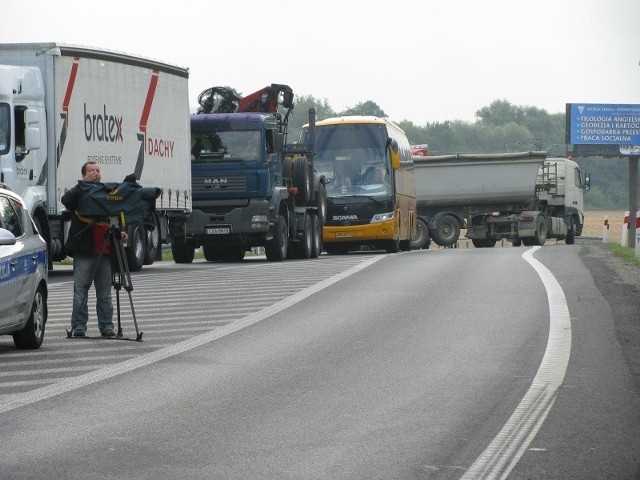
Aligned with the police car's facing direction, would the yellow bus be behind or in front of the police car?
behind

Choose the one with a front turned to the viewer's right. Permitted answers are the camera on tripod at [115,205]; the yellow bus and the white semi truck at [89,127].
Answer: the camera on tripod

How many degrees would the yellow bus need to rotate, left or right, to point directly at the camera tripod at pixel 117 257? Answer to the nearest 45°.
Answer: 0° — it already faces it

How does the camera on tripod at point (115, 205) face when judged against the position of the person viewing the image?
facing to the right of the viewer

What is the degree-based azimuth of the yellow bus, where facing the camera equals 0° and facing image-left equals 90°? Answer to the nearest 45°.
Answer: approximately 0°

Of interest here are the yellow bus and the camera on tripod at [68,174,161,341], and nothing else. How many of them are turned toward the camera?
1

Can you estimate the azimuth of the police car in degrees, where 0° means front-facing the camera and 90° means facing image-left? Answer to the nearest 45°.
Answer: approximately 45°

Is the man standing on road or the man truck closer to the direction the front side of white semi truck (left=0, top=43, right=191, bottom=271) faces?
the man standing on road
